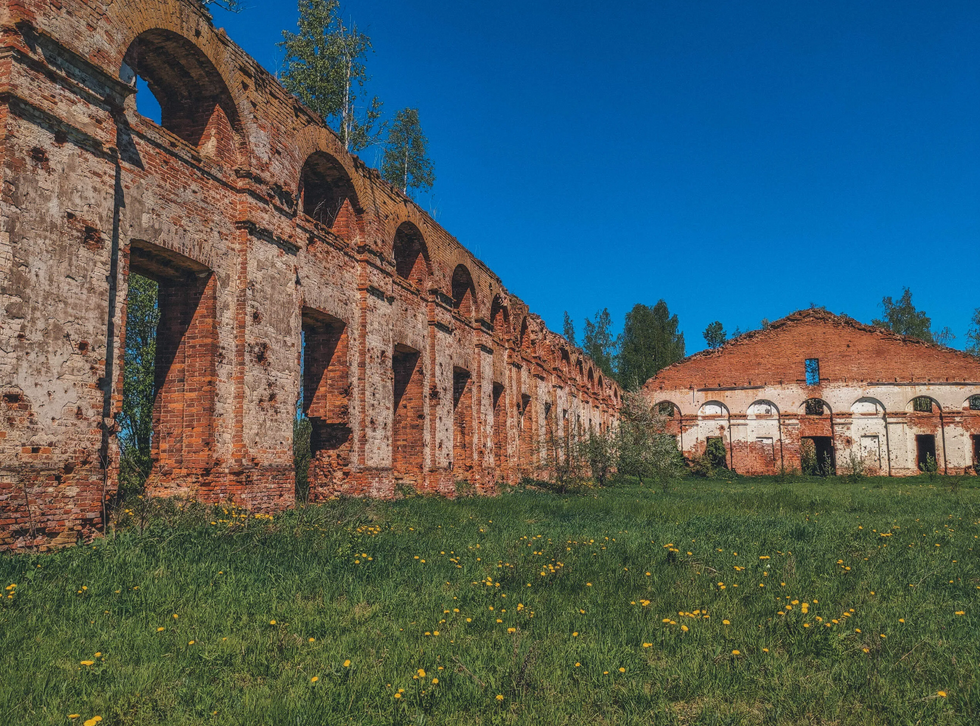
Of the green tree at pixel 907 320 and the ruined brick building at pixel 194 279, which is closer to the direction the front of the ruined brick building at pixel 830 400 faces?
the ruined brick building

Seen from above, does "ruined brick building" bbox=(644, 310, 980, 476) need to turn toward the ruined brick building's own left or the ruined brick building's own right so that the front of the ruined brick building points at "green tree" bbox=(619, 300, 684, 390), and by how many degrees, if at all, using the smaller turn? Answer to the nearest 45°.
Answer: approximately 135° to the ruined brick building's own right

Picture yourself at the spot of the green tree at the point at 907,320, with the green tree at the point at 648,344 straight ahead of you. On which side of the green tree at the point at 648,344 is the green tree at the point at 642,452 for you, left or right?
left

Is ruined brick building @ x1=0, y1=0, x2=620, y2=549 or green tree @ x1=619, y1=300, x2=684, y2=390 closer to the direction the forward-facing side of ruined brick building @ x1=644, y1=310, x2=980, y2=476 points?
the ruined brick building

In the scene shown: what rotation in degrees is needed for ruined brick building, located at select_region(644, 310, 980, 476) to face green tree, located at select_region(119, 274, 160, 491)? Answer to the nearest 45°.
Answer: approximately 45° to its right

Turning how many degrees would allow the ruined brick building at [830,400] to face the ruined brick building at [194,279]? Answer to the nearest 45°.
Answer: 0° — it already faces it

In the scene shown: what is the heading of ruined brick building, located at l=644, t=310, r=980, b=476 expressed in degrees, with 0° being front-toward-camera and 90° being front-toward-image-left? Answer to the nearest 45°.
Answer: approximately 0°

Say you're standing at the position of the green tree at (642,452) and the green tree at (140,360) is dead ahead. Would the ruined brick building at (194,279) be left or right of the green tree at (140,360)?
left

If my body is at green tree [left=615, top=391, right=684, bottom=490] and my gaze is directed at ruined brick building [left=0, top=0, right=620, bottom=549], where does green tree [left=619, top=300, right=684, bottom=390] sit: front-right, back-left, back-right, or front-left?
back-right
